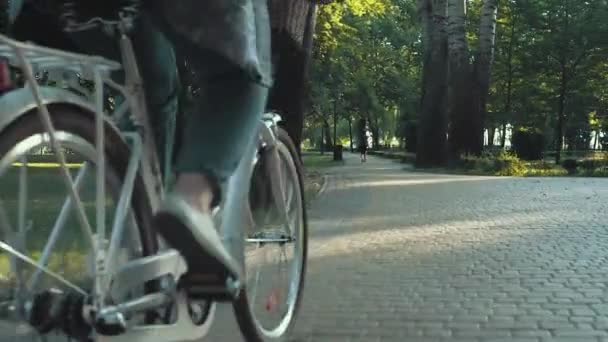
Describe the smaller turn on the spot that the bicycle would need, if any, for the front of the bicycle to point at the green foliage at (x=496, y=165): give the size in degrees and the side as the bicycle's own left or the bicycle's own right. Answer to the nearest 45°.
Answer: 0° — it already faces it

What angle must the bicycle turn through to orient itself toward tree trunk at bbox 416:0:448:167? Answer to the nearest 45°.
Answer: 0° — it already faces it

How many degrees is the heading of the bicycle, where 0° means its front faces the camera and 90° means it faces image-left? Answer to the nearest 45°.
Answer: approximately 225°

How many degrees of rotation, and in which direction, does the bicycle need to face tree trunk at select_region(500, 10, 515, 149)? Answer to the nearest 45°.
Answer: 0° — it already faces it

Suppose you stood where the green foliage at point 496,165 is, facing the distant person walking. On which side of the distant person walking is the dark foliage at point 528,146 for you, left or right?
right

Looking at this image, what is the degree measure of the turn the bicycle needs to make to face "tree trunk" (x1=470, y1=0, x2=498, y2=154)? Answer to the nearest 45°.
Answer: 0° — it already faces it
